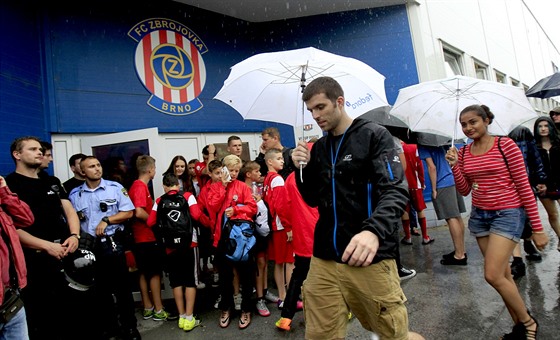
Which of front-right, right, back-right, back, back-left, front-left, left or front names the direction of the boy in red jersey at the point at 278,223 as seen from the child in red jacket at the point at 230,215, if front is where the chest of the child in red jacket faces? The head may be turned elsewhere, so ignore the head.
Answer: left

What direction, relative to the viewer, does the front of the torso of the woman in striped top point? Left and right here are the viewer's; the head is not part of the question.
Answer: facing the viewer and to the left of the viewer

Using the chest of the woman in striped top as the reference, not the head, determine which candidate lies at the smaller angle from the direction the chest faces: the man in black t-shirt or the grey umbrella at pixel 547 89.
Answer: the man in black t-shirt

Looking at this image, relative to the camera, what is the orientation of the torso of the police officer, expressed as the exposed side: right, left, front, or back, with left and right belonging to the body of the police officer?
front

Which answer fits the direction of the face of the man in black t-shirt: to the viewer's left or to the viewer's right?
to the viewer's right

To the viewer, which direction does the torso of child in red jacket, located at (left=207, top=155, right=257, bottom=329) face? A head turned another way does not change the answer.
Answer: toward the camera

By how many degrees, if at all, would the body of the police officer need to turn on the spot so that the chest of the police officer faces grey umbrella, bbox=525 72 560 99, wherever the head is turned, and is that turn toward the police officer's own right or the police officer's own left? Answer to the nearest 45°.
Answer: approximately 90° to the police officer's own left

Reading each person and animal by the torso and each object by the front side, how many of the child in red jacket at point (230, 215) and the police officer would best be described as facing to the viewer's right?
0

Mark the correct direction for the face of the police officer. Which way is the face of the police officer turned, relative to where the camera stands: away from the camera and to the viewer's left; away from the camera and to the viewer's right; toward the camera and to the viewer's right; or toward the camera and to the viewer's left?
toward the camera and to the viewer's right

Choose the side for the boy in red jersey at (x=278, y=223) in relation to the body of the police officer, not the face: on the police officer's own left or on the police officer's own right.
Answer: on the police officer's own left
